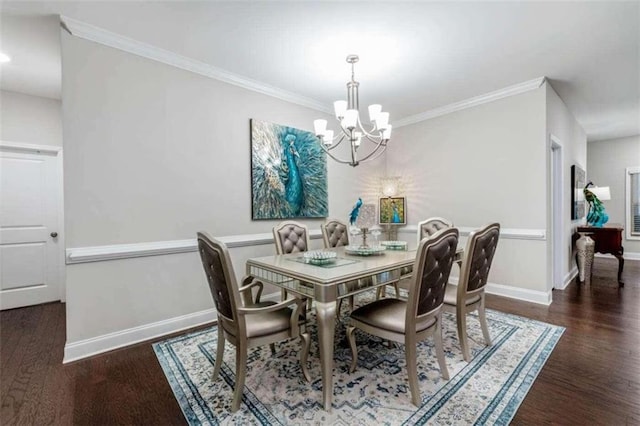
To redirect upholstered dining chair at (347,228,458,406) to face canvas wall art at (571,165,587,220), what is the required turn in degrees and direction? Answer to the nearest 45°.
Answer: approximately 90° to its right

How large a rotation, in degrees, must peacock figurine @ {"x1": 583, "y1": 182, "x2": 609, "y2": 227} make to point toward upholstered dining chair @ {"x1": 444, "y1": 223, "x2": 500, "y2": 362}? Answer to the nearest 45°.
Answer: approximately 90° to its left

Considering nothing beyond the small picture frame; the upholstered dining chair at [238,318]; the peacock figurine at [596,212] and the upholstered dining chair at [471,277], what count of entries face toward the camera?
1

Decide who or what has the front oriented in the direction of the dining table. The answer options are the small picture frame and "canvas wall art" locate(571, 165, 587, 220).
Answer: the small picture frame

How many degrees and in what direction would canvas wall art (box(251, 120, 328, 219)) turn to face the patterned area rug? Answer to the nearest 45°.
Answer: approximately 45° to its right

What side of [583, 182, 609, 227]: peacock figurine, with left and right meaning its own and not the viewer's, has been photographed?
left

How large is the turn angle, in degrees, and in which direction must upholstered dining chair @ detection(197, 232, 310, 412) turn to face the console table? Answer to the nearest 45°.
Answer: approximately 45° to its right

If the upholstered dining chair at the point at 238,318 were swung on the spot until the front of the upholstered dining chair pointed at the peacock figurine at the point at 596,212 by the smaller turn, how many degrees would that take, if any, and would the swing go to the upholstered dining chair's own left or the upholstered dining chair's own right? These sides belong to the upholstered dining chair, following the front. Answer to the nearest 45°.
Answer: approximately 45° to the upholstered dining chair's own right

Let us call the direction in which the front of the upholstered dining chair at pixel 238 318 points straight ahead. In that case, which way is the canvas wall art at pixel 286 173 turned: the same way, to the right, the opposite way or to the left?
to the right

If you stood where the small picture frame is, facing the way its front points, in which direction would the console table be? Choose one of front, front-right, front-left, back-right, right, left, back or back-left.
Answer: left
